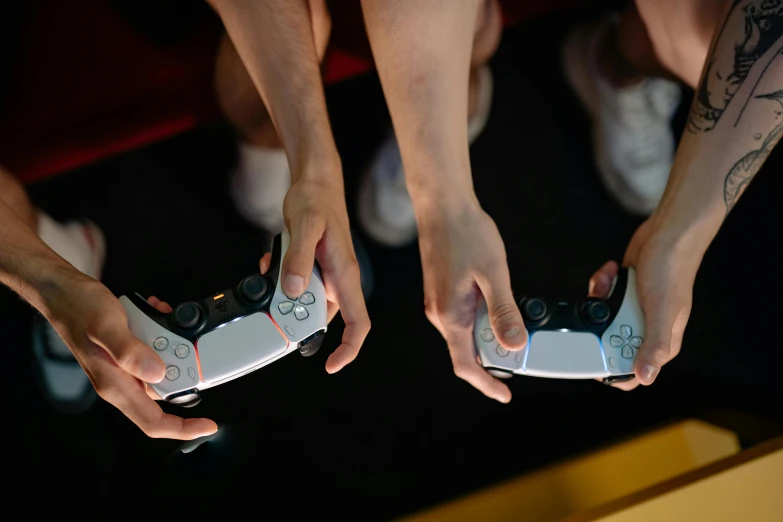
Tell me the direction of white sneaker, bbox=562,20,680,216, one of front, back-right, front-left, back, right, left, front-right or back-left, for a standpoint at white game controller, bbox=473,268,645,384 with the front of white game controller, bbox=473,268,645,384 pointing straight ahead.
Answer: back

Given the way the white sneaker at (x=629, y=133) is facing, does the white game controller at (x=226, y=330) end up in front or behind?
in front

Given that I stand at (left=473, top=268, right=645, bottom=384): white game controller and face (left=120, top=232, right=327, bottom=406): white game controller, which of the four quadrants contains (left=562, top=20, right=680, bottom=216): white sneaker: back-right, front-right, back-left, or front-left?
back-right

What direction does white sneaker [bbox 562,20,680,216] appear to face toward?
toward the camera

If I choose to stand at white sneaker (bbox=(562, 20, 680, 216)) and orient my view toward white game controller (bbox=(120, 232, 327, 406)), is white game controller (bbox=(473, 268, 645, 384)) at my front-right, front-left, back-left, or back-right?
front-left

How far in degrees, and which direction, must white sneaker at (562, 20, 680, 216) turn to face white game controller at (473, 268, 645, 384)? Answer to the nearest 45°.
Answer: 0° — it already faces it

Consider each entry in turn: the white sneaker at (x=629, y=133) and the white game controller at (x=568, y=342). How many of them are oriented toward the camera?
2

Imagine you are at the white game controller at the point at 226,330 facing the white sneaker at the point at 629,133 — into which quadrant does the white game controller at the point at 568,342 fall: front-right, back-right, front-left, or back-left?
front-right

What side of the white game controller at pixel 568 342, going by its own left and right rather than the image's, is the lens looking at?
front
